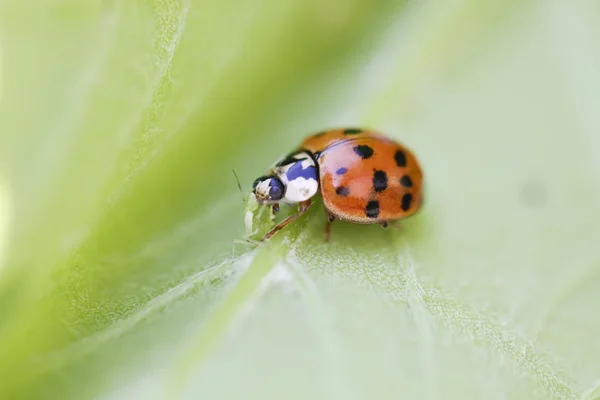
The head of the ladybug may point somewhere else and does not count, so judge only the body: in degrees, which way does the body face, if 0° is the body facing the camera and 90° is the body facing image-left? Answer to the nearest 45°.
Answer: approximately 90°
